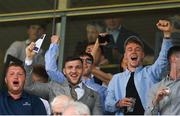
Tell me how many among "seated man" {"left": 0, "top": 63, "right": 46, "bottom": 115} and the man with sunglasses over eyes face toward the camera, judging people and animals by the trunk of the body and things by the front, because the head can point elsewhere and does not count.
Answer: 2

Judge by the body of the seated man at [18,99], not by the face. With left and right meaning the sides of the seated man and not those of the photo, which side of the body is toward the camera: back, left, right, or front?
front

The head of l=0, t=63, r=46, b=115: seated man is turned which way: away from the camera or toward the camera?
toward the camera

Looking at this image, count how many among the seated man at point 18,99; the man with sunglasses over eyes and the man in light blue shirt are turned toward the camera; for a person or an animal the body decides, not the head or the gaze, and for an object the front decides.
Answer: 3

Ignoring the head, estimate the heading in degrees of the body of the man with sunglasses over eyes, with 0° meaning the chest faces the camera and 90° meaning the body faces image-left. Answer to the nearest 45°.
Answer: approximately 0°

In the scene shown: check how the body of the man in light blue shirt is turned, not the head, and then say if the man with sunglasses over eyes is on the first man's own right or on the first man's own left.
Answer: on the first man's own right

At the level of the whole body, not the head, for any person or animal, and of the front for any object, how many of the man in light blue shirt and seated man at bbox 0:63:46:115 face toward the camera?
2

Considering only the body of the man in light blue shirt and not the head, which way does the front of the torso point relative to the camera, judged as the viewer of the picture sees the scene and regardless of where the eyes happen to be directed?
toward the camera
